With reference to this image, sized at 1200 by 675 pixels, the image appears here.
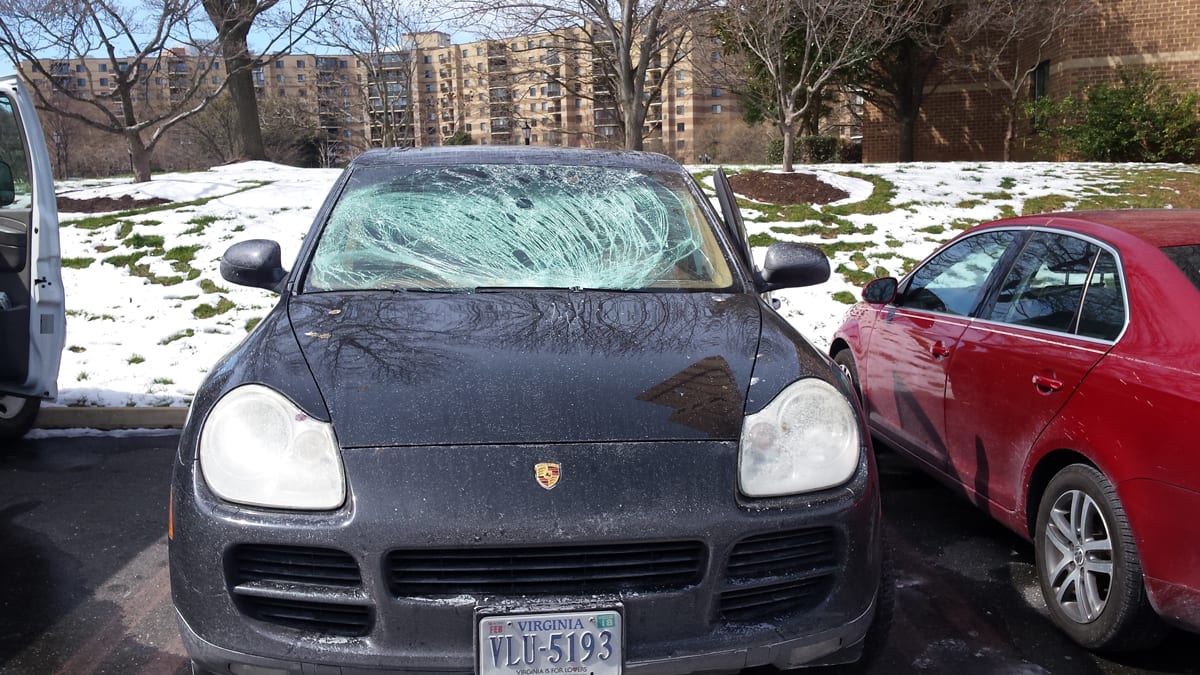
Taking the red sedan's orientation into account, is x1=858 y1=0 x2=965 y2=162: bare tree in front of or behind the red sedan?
in front

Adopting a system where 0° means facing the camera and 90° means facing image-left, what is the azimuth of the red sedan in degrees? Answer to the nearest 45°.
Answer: approximately 135°

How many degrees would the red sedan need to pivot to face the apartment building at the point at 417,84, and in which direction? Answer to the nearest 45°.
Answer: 0° — it already faces it

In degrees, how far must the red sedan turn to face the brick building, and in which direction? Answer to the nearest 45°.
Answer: approximately 45° to its right

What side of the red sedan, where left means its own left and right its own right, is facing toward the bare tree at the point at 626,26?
front

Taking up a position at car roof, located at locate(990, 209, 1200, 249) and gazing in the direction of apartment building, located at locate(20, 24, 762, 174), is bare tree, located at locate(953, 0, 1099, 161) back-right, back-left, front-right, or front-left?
front-right

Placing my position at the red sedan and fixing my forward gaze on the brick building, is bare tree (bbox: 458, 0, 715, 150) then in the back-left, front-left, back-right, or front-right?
front-left
